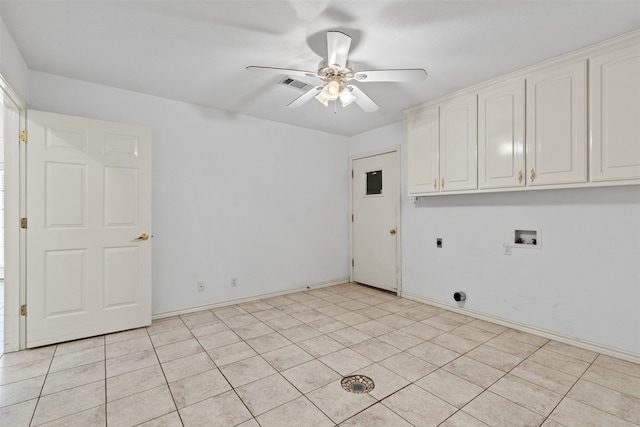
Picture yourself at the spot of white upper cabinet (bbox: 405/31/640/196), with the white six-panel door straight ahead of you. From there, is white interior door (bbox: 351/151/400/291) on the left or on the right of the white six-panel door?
right

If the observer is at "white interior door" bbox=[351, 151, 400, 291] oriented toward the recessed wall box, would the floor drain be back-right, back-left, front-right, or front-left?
front-right

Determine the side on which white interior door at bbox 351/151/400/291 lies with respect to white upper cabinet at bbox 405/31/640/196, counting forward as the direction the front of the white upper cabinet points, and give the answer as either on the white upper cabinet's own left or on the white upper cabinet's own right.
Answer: on the white upper cabinet's own right

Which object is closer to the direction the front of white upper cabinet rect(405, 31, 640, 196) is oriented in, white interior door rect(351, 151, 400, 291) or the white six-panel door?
the white six-panel door

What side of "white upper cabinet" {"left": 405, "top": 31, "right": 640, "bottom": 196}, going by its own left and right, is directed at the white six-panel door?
front

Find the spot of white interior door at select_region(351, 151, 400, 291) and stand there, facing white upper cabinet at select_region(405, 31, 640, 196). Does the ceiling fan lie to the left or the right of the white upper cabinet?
right

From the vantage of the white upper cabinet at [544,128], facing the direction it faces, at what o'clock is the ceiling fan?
The ceiling fan is roughly at 12 o'clock from the white upper cabinet.

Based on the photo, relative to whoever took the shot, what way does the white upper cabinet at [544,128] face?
facing the viewer and to the left of the viewer
